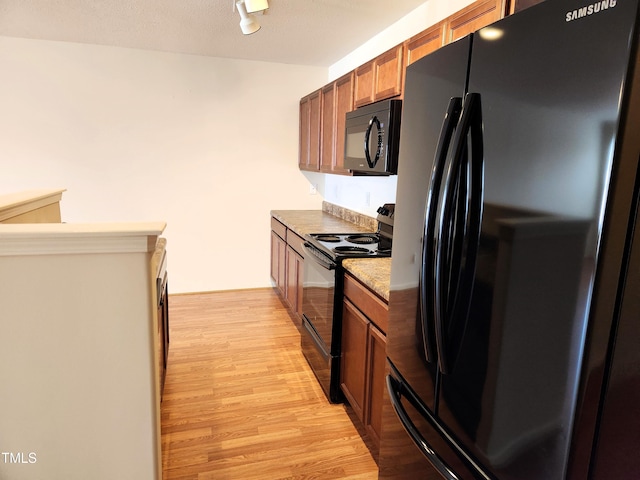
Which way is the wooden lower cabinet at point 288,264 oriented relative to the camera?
to the viewer's left

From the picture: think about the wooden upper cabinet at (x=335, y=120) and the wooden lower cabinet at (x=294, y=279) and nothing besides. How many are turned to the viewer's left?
2

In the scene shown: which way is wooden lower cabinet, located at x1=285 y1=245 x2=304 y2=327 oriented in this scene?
to the viewer's left

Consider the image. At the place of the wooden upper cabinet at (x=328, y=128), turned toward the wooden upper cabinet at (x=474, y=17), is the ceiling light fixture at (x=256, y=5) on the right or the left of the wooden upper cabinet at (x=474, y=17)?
right

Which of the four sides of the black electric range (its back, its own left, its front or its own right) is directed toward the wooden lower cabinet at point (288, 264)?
right

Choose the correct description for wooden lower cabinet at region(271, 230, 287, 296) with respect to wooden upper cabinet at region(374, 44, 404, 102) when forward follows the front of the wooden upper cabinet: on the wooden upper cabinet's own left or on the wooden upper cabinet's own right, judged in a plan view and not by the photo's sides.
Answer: on the wooden upper cabinet's own right

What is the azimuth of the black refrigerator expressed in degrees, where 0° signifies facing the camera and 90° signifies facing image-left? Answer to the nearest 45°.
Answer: approximately 45°

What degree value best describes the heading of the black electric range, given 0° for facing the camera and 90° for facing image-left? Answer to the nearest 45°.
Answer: approximately 45°

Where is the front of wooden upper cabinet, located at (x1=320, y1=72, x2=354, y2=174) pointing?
to the viewer's left
